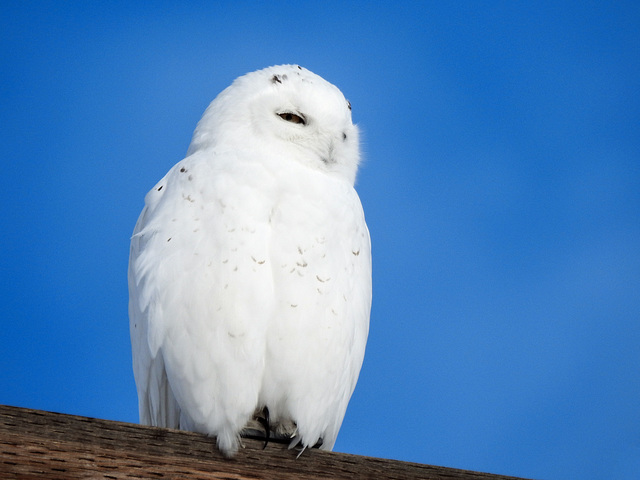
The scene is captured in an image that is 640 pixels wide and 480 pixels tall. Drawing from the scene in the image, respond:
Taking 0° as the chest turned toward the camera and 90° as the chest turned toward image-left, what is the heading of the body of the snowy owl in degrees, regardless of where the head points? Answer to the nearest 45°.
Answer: approximately 315°
